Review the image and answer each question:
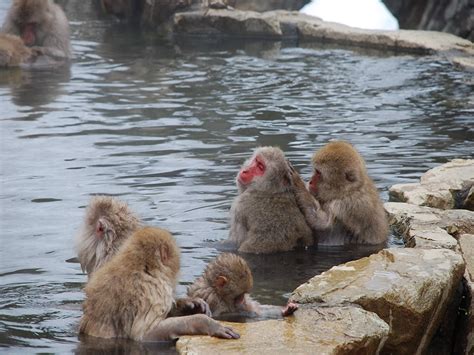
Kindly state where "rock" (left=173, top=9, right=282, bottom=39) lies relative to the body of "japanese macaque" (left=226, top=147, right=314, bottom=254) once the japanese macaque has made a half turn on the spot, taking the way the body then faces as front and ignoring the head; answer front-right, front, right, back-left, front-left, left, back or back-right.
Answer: left

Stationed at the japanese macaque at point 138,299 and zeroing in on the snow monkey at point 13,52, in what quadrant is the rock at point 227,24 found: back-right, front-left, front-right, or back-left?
front-right

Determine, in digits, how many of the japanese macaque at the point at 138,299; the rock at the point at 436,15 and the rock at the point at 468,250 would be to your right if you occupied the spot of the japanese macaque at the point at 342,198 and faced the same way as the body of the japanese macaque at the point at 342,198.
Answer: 1

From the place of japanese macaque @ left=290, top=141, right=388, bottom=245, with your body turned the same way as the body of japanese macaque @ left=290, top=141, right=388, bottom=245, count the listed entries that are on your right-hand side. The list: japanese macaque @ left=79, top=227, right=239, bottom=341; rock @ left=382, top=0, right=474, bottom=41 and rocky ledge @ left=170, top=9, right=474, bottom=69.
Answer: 2

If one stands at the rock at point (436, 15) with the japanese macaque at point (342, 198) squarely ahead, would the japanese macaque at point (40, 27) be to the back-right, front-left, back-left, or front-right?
front-right

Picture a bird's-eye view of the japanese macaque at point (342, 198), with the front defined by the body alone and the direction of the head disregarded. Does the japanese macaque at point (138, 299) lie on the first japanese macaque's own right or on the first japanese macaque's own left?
on the first japanese macaque's own left

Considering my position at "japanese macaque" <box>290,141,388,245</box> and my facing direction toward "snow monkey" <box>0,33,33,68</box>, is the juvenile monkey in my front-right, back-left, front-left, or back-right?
back-left

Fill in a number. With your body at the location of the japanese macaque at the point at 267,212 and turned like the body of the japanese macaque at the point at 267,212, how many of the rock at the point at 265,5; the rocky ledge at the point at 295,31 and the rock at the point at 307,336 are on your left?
1

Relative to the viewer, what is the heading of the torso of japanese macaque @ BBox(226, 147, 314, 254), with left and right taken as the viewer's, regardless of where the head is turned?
facing to the left of the viewer

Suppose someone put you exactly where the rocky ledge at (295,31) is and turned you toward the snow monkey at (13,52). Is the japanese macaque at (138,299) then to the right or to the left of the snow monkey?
left

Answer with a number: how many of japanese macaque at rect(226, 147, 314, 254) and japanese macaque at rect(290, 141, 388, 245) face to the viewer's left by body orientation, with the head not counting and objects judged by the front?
2

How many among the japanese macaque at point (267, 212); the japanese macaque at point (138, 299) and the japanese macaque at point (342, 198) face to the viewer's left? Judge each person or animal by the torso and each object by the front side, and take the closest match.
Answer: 2

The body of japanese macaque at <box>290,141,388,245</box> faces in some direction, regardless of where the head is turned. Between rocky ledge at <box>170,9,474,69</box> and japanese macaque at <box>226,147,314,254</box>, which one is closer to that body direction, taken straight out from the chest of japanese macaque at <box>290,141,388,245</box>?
the japanese macaque

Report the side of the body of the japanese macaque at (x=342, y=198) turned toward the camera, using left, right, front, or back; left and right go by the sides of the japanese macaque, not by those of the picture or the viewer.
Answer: left

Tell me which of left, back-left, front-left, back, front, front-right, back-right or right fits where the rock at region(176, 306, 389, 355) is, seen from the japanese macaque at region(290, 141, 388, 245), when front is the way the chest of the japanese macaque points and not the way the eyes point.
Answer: left
